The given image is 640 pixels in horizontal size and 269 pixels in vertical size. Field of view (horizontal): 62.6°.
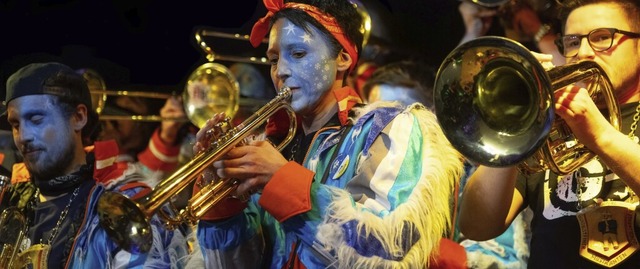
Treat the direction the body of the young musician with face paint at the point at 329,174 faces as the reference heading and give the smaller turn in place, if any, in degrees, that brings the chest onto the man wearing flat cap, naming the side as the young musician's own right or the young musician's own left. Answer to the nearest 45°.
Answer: approximately 90° to the young musician's own right

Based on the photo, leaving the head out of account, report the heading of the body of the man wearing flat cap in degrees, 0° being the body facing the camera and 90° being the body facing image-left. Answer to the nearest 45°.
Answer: approximately 45°

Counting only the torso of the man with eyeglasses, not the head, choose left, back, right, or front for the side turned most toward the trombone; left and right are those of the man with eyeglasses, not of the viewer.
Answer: right

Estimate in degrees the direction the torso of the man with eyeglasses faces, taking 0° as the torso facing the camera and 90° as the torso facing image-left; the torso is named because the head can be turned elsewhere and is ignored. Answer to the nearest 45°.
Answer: approximately 45°

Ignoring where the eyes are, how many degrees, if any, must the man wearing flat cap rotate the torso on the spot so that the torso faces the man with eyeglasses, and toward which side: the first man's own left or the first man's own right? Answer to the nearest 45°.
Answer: approximately 90° to the first man's own left
